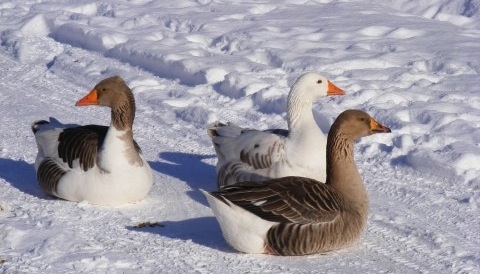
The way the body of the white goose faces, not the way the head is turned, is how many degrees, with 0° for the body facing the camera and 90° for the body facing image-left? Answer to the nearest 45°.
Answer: approximately 270°

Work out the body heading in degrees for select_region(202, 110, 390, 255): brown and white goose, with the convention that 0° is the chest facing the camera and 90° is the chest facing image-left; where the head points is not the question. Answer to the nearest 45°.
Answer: approximately 270°

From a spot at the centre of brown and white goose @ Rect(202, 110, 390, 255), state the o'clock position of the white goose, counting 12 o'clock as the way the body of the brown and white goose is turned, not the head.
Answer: The white goose is roughly at 9 o'clock from the brown and white goose.

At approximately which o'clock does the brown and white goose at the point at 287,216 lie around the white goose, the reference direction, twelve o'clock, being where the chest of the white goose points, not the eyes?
The brown and white goose is roughly at 3 o'clock from the white goose.

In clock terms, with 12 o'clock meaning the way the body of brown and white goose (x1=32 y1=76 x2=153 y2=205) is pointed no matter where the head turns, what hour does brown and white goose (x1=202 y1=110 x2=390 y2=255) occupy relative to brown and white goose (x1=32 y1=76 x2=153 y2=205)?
brown and white goose (x1=202 y1=110 x2=390 y2=255) is roughly at 12 o'clock from brown and white goose (x1=32 y1=76 x2=153 y2=205).

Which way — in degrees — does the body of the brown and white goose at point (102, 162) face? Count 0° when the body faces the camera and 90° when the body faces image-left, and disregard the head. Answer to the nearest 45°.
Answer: approximately 315°

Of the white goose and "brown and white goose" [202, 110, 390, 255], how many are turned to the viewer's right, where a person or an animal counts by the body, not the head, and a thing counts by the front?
2

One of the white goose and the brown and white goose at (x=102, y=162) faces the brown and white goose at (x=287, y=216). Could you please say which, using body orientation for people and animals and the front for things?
the brown and white goose at (x=102, y=162)

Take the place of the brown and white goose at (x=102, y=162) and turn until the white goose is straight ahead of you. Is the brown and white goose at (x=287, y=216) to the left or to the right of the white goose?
right

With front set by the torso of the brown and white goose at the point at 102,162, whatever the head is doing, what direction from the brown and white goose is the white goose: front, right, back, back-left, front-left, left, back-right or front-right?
front-left
